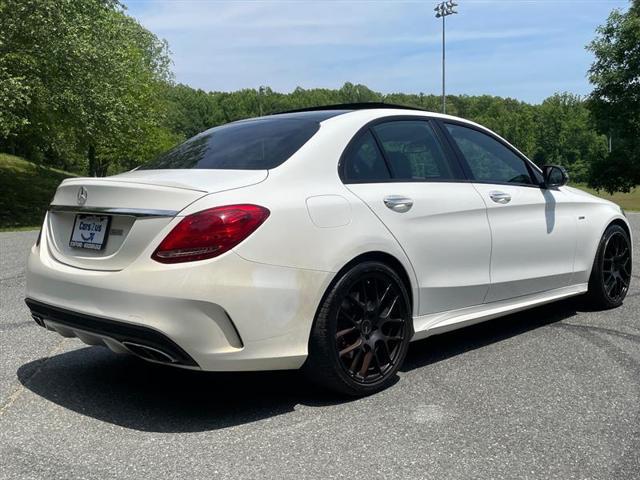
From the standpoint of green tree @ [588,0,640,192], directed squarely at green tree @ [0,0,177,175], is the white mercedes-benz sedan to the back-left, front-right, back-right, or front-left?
front-left

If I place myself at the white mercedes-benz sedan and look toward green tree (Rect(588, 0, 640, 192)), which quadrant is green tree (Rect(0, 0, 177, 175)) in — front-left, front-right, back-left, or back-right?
front-left

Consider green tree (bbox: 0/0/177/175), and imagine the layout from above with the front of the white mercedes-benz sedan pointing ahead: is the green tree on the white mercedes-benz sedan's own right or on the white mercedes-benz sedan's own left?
on the white mercedes-benz sedan's own left

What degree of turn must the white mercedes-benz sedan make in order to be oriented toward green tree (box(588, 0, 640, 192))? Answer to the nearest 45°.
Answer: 0° — it already faces it

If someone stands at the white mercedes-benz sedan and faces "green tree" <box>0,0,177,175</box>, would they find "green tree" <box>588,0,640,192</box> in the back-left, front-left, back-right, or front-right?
front-right

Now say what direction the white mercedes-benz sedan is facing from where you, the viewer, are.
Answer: facing away from the viewer and to the right of the viewer
